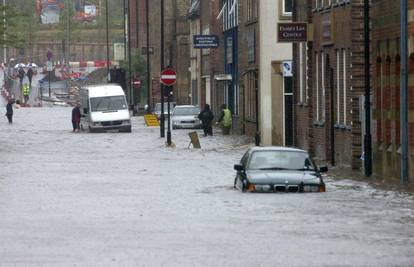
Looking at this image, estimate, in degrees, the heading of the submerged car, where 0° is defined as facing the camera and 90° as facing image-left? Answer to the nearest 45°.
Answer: approximately 0°

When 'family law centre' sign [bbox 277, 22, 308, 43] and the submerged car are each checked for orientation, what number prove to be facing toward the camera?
2

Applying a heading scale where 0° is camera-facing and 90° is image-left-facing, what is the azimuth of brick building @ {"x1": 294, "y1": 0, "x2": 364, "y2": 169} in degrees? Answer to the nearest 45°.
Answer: approximately 45°

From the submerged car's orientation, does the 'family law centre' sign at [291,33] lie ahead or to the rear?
to the rear

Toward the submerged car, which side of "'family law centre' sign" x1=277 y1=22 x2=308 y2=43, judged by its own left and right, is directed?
front

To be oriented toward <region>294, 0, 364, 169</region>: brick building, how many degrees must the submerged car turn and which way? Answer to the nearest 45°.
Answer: approximately 180°

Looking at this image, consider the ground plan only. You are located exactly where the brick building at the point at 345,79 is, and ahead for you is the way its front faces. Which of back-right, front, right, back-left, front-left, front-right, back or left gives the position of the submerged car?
front-left
